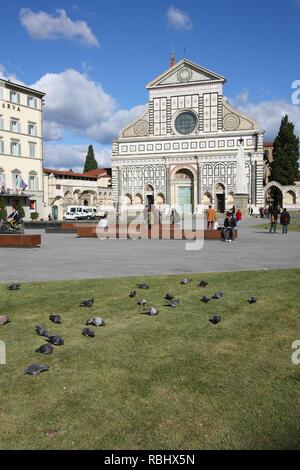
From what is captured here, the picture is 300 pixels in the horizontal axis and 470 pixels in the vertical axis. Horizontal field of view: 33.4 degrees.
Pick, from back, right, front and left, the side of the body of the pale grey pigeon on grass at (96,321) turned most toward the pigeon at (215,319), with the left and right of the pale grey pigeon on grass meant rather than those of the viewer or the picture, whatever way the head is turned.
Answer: back

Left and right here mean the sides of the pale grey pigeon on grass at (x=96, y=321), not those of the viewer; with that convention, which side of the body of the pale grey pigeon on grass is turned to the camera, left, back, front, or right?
left

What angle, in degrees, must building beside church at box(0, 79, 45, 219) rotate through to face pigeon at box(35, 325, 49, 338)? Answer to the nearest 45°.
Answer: approximately 45° to its right

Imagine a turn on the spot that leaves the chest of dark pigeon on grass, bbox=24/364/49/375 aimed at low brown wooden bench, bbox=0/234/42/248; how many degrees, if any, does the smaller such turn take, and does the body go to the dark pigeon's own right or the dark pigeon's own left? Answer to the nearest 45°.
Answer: approximately 90° to the dark pigeon's own right

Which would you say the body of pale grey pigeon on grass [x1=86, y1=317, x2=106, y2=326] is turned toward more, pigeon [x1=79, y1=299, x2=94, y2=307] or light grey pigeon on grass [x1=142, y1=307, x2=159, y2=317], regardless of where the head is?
the pigeon

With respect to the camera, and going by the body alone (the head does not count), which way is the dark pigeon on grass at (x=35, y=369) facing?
to the viewer's left

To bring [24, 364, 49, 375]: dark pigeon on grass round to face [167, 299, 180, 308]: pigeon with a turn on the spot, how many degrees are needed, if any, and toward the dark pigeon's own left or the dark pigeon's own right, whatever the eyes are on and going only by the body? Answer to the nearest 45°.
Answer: approximately 135° to the dark pigeon's own right
